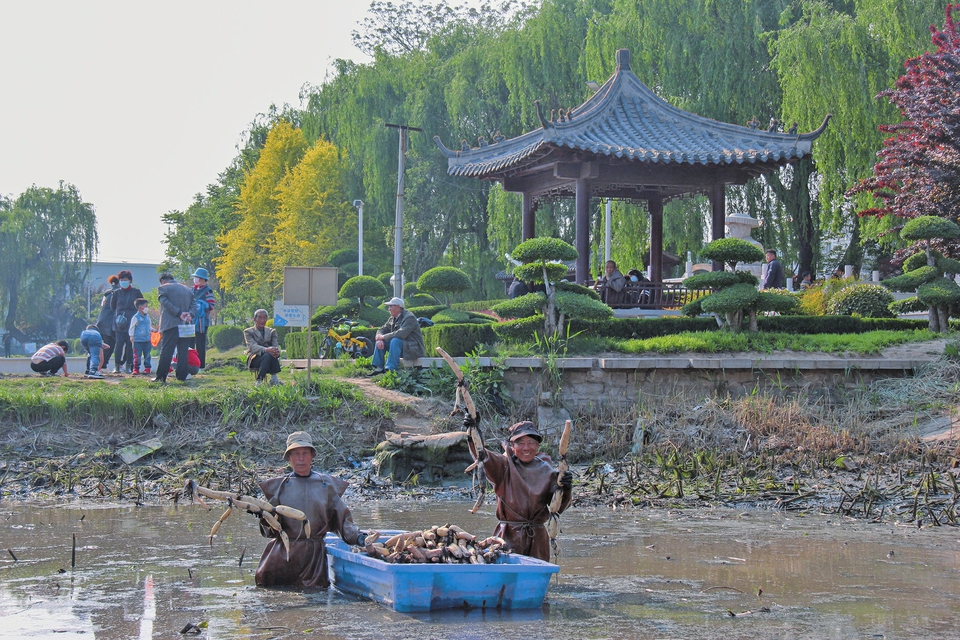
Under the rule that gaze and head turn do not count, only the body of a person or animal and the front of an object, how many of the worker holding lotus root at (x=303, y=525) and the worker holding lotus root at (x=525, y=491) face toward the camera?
2

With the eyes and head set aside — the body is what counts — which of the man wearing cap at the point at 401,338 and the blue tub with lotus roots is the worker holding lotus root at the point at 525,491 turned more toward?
the blue tub with lotus roots

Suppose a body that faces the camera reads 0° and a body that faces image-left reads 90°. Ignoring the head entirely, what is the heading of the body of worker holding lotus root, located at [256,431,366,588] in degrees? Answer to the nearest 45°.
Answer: approximately 0°

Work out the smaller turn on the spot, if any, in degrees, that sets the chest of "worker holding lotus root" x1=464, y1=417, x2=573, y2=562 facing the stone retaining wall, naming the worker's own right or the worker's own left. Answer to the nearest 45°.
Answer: approximately 180°

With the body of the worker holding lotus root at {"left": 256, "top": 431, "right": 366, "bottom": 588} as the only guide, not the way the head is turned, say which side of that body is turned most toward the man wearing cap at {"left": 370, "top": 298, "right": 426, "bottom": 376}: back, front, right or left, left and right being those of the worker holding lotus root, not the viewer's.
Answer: back

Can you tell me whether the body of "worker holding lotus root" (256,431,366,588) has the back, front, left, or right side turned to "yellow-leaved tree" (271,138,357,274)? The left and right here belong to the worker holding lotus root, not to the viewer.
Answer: back

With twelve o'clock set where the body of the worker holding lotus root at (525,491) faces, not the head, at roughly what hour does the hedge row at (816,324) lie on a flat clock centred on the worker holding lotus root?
The hedge row is roughly at 7 o'clock from the worker holding lotus root.

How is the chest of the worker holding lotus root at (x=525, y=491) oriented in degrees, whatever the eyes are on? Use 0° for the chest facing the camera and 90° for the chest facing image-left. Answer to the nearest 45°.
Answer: approximately 0°

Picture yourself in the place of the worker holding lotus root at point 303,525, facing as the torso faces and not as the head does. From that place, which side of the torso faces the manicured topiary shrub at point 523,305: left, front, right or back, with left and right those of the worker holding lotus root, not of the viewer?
back

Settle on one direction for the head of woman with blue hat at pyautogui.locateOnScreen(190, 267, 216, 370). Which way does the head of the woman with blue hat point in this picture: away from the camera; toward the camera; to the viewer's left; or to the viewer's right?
to the viewer's left

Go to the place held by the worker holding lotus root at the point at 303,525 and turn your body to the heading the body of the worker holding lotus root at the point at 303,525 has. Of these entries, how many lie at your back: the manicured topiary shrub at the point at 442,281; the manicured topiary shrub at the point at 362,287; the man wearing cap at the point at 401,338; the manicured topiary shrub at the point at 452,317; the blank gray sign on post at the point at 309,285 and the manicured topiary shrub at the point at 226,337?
6

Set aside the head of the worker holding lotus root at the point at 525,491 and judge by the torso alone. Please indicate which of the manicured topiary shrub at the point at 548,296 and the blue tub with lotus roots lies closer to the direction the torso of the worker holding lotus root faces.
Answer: the blue tub with lotus roots

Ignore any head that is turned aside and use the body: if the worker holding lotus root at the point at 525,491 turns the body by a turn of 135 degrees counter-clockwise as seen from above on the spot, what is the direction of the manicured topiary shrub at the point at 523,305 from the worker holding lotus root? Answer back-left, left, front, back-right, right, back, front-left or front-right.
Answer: front-left

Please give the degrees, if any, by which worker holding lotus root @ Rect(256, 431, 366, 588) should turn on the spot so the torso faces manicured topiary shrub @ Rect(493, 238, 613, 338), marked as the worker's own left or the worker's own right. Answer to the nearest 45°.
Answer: approximately 135° to the worker's own left

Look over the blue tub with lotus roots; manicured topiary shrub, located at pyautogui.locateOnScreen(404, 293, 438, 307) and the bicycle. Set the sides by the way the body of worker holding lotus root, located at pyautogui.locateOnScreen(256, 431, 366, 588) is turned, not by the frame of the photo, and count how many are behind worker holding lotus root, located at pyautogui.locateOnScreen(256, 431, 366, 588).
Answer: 2

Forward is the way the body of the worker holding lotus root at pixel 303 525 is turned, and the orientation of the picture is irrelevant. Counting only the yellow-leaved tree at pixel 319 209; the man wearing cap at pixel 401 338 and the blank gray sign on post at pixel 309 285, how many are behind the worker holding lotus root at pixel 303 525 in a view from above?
3
